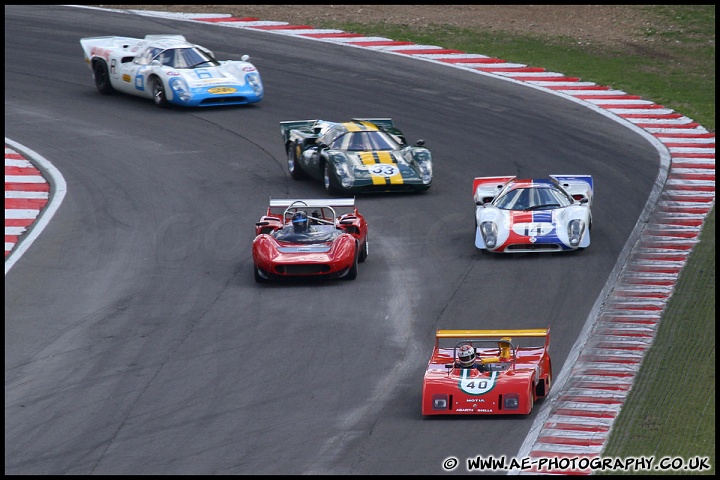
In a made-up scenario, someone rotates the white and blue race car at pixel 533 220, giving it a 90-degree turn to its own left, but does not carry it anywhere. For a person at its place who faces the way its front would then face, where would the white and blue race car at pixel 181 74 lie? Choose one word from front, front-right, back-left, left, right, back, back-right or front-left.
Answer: back-left

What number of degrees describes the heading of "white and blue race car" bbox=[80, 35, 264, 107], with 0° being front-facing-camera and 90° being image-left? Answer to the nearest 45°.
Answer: approximately 315°

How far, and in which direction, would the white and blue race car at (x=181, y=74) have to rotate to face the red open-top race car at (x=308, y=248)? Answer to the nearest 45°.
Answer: approximately 45° to its right

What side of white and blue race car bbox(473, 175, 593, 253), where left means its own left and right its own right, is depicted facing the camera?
front

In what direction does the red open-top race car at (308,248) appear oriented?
toward the camera

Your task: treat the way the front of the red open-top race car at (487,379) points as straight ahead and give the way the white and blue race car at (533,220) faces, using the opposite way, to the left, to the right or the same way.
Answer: the same way

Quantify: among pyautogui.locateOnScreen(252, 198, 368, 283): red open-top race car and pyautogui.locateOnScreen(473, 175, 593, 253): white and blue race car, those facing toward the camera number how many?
2

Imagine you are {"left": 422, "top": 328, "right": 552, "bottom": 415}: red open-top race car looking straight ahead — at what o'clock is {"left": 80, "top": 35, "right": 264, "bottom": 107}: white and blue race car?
The white and blue race car is roughly at 5 o'clock from the red open-top race car.

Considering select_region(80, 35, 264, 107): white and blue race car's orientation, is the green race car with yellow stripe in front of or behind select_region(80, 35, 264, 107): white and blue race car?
in front

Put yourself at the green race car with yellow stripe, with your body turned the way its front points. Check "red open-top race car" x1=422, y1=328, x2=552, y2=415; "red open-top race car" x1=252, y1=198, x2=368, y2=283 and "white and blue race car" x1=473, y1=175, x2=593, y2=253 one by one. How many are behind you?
0

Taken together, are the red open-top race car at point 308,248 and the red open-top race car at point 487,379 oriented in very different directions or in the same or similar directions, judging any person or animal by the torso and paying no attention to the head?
same or similar directions

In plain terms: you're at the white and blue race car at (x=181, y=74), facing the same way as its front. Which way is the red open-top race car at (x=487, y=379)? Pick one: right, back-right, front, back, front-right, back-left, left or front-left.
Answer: front-right

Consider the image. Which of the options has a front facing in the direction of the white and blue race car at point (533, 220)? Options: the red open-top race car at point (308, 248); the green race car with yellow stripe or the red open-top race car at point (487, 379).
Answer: the green race car with yellow stripe

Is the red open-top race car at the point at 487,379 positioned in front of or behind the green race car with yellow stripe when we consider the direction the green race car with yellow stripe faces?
in front

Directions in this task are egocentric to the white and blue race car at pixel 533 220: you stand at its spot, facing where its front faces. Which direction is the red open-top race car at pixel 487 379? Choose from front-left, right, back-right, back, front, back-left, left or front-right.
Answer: front

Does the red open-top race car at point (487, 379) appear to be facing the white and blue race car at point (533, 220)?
no

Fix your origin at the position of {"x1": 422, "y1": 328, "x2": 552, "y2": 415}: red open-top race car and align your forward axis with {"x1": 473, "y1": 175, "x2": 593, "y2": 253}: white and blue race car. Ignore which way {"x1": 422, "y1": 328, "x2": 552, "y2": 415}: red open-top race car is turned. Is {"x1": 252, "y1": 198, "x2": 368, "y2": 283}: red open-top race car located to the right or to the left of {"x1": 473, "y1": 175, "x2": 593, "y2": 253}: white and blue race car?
left
